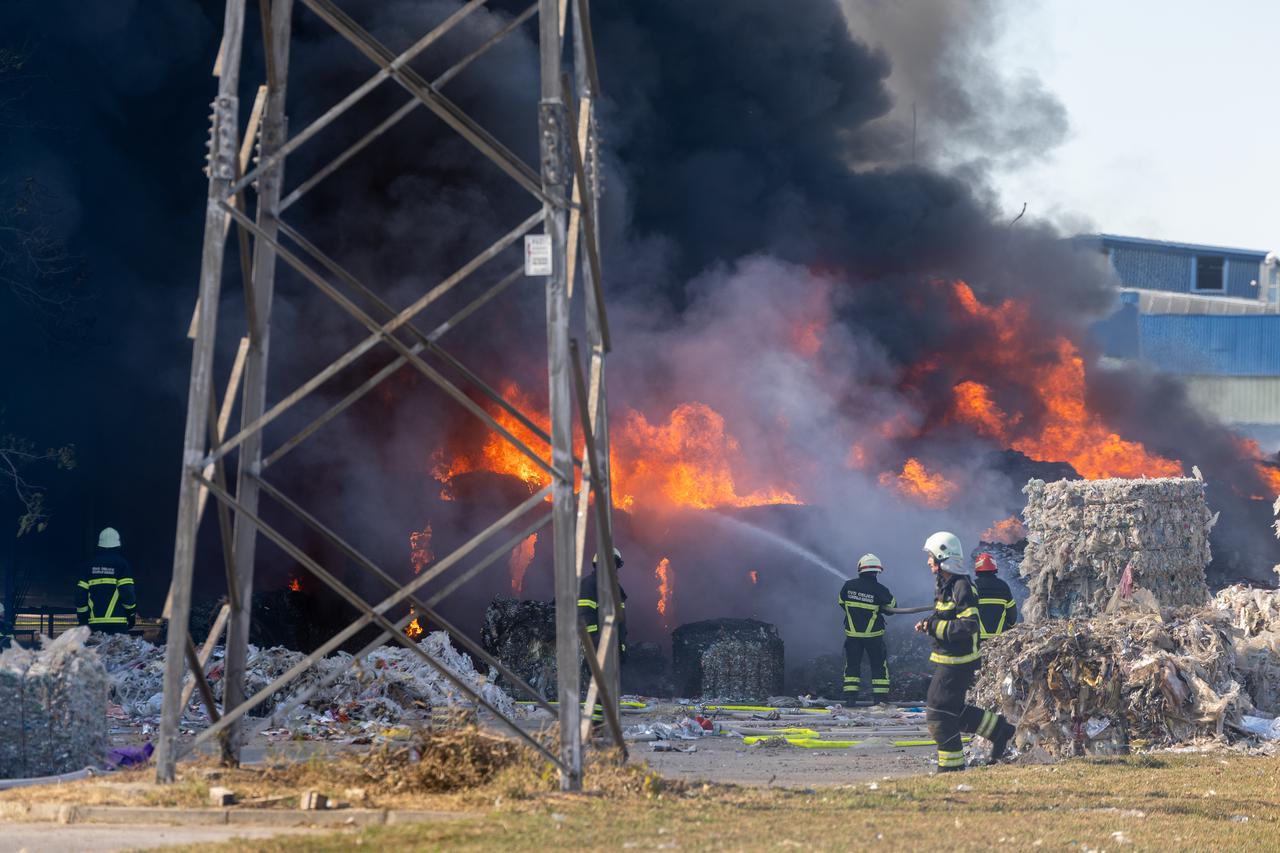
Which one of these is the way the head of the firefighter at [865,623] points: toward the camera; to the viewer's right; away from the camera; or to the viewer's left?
away from the camera

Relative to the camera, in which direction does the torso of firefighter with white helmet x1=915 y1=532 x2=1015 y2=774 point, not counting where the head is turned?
to the viewer's left

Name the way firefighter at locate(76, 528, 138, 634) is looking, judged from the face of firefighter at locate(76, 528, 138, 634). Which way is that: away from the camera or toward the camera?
away from the camera

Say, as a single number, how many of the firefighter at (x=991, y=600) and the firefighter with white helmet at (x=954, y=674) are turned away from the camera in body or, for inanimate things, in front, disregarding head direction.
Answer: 1

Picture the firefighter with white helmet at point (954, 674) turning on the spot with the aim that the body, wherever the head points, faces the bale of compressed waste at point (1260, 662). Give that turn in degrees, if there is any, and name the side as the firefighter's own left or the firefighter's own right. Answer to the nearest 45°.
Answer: approximately 135° to the firefighter's own right

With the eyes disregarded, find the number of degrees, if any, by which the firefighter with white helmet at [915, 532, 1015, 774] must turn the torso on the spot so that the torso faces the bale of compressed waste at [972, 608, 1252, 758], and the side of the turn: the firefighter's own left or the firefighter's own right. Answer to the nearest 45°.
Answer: approximately 135° to the firefighter's own right

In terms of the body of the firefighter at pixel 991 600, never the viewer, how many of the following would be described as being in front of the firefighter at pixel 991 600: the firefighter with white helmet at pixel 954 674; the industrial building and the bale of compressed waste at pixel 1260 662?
1

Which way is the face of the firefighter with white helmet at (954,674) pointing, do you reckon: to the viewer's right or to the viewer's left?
to the viewer's left

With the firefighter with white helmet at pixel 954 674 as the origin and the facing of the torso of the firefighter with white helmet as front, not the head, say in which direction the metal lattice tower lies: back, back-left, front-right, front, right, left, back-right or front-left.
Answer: front-left
